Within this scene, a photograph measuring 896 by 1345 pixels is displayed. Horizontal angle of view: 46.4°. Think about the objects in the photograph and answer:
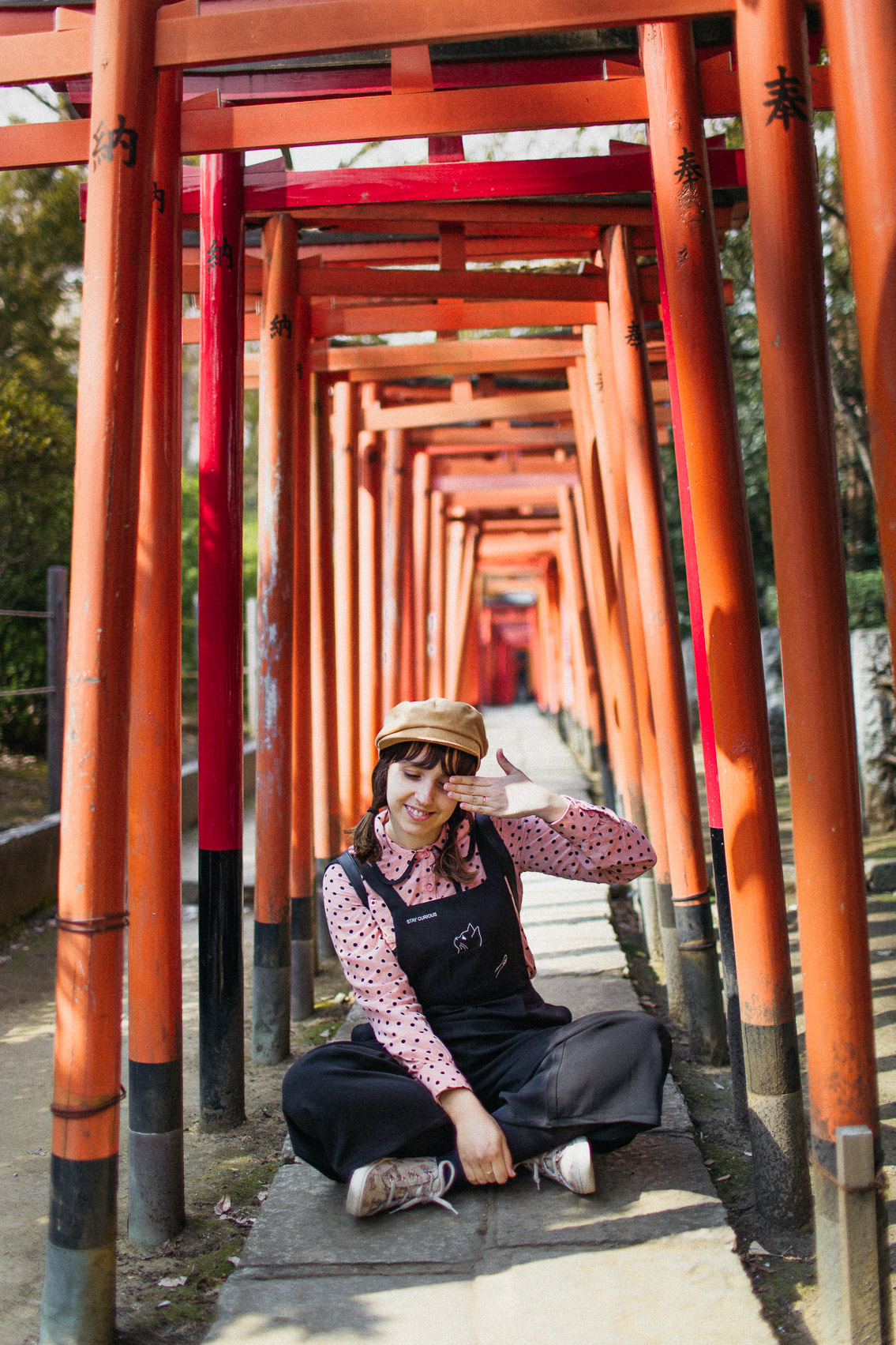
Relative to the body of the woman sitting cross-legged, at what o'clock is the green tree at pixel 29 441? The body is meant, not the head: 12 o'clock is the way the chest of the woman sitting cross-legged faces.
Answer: The green tree is roughly at 5 o'clock from the woman sitting cross-legged.

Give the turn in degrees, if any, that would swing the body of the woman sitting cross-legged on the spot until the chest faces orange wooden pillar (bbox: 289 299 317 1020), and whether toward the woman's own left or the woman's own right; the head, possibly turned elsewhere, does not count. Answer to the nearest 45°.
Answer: approximately 180°

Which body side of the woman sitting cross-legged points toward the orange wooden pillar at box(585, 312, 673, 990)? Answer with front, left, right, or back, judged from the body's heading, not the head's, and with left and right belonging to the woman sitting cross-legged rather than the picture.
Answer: back

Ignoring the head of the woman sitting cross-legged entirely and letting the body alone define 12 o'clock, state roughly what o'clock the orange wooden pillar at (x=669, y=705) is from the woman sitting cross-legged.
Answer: The orange wooden pillar is roughly at 7 o'clock from the woman sitting cross-legged.

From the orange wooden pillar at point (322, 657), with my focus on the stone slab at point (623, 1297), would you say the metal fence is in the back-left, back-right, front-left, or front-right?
back-right

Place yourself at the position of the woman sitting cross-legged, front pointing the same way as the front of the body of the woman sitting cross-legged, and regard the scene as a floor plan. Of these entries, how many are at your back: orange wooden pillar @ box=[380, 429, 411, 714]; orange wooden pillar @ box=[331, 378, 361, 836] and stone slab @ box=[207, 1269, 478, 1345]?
2

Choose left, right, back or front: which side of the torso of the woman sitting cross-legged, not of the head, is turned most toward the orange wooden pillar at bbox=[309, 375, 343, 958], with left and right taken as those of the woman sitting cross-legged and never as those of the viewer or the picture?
back

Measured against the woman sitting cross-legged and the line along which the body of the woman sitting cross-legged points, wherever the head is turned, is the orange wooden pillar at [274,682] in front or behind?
behind

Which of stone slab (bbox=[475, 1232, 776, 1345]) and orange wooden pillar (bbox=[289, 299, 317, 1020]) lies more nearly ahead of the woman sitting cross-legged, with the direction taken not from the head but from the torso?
the stone slab

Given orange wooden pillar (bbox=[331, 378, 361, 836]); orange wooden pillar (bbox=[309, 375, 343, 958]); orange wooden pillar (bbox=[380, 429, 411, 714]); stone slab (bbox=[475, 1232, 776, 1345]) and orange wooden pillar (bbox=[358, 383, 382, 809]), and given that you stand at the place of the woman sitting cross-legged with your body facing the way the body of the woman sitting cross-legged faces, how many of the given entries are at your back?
4

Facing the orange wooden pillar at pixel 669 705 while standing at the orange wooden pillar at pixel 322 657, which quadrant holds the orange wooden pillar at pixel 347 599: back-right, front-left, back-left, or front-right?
back-left

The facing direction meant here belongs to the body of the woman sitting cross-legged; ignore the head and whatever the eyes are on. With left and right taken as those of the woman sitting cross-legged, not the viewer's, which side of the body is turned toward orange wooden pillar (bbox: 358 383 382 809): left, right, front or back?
back

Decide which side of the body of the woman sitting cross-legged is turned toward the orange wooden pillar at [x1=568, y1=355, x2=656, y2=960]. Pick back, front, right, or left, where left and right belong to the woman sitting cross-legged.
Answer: back

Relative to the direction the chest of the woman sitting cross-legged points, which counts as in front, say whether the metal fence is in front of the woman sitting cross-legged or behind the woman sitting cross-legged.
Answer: behind

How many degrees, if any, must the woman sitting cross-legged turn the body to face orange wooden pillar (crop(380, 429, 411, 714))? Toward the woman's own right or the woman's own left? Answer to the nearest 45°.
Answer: approximately 180°

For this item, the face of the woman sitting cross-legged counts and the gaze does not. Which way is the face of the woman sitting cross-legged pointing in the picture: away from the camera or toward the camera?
toward the camera

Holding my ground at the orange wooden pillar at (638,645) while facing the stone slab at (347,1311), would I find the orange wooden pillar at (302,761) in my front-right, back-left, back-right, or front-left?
front-right

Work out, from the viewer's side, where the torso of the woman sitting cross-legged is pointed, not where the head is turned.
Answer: toward the camera
